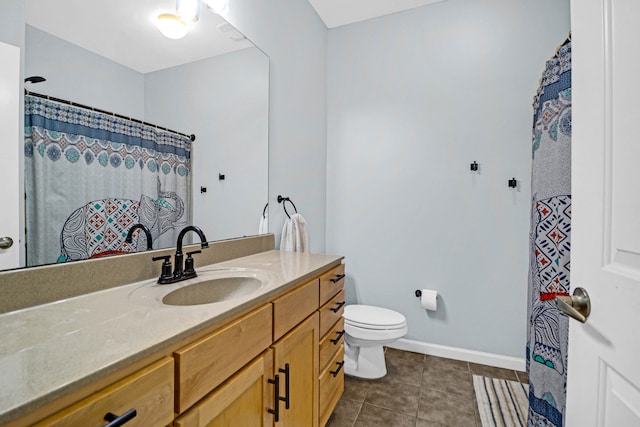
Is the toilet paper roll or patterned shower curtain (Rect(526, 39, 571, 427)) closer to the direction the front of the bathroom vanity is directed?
the patterned shower curtain

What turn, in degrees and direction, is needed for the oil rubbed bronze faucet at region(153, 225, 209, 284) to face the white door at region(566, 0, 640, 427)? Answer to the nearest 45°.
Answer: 0° — it already faces it

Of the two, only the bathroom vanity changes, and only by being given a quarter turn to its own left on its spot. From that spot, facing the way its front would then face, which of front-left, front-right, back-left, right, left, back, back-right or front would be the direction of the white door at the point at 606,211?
right

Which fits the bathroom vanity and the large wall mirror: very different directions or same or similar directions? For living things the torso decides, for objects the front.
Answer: same or similar directions

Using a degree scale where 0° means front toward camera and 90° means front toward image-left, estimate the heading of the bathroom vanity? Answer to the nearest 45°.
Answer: approximately 315°

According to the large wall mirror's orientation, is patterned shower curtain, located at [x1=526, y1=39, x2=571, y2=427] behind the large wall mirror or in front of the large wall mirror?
in front

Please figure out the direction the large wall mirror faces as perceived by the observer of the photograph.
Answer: facing the viewer and to the right of the viewer
